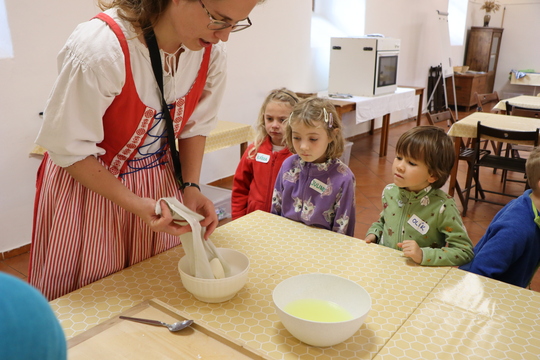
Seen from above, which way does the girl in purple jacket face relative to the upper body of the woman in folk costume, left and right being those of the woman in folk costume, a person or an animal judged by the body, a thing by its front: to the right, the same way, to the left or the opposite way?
to the right

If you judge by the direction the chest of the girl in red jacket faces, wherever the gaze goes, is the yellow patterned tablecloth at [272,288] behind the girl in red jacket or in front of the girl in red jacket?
in front

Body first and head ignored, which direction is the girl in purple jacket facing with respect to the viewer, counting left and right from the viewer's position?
facing the viewer and to the left of the viewer

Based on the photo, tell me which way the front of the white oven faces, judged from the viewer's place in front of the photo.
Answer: facing the viewer and to the right of the viewer

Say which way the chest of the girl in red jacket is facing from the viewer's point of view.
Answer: toward the camera

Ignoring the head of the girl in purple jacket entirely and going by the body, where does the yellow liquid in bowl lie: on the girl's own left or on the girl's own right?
on the girl's own left

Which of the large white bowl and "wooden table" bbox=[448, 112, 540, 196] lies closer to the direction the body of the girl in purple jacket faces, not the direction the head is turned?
the large white bowl

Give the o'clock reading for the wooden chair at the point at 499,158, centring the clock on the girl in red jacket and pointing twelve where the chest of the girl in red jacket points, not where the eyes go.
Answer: The wooden chair is roughly at 8 o'clock from the girl in red jacket.

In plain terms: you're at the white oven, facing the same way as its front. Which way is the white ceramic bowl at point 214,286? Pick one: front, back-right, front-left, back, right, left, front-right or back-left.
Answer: front-right

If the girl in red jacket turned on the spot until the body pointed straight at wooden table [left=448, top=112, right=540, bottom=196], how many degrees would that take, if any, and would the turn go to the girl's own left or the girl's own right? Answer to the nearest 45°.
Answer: approximately 135° to the girl's own left

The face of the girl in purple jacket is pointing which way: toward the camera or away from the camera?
toward the camera
